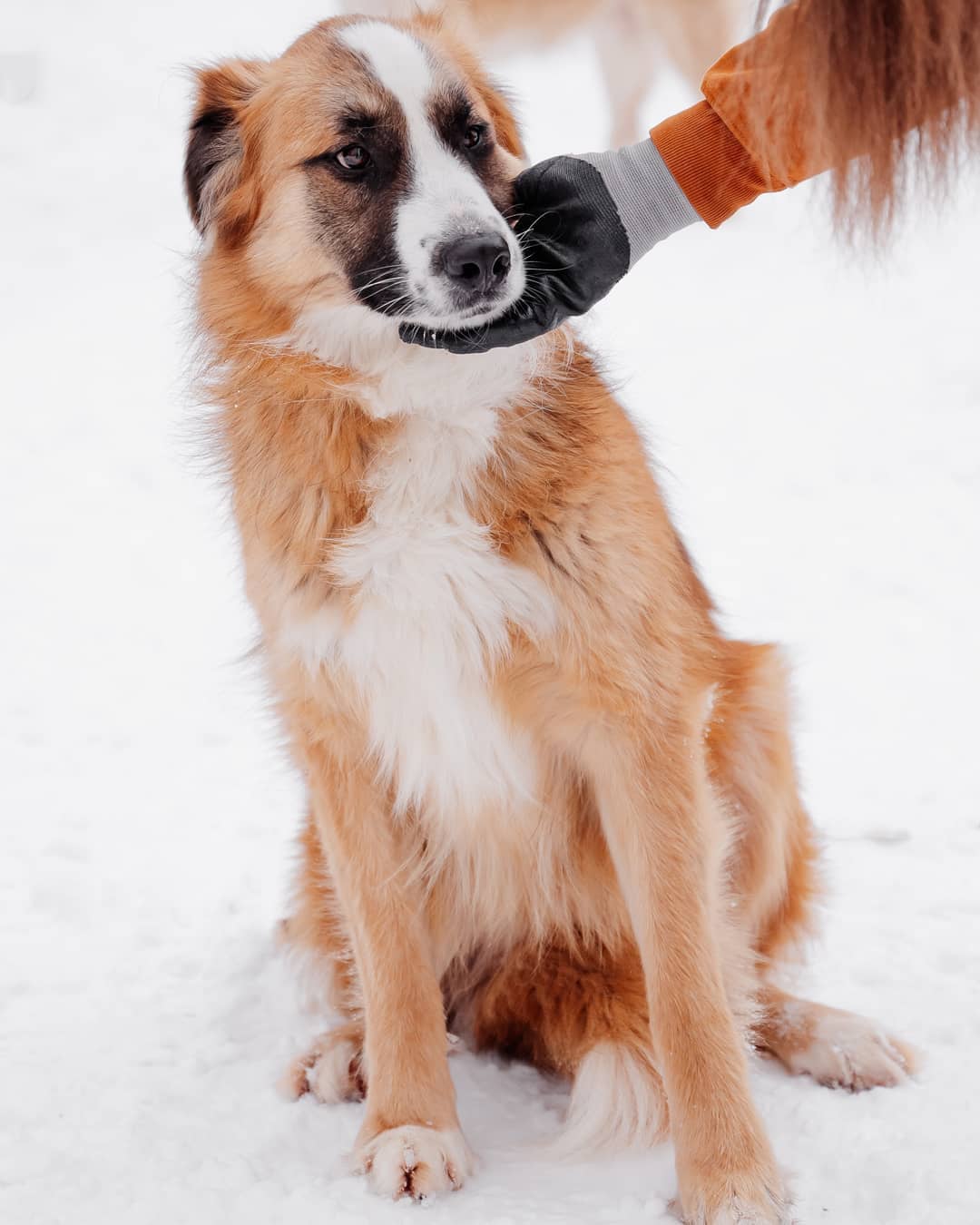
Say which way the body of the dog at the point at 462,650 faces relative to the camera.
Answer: toward the camera

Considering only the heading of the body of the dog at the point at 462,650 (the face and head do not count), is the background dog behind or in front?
behind
